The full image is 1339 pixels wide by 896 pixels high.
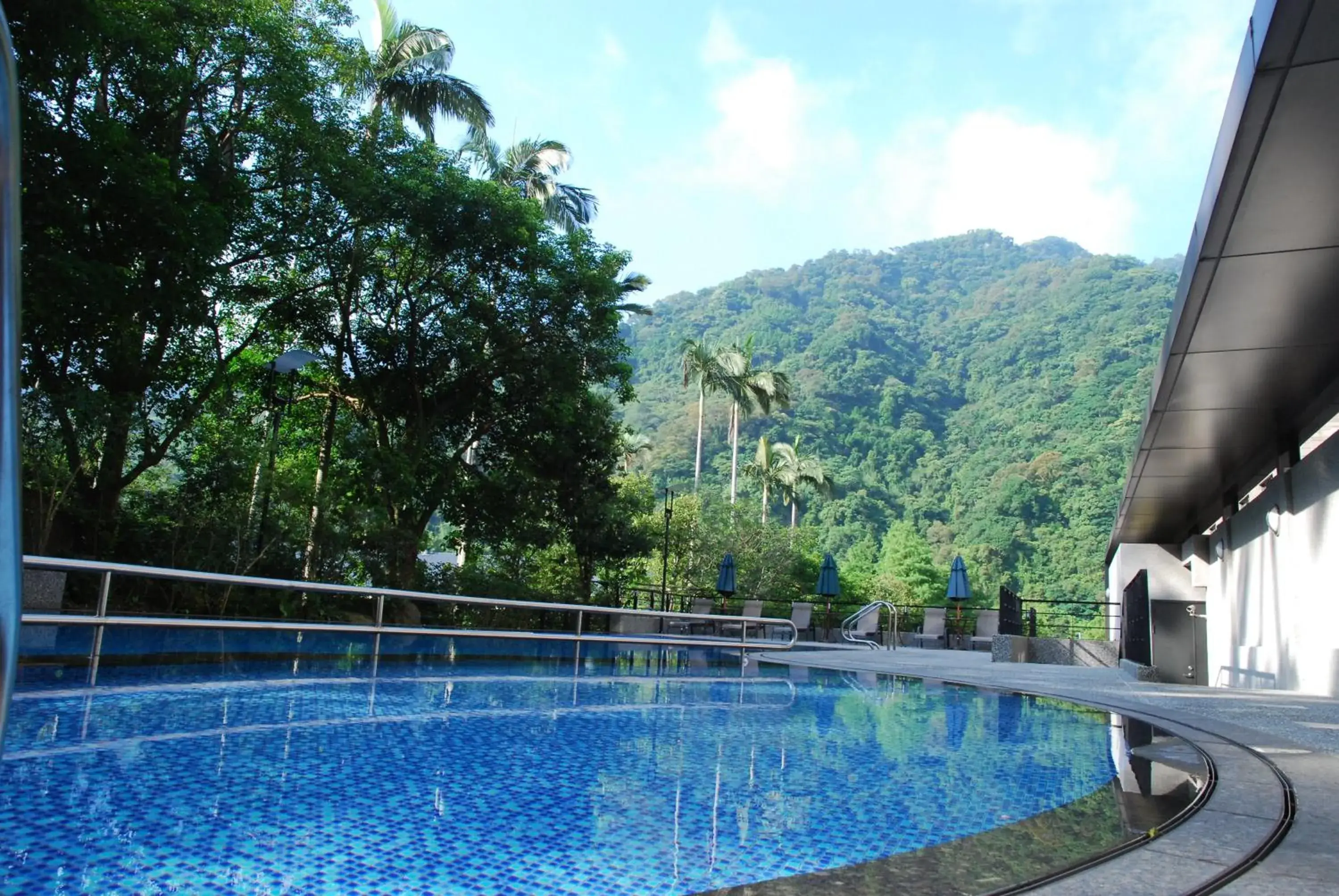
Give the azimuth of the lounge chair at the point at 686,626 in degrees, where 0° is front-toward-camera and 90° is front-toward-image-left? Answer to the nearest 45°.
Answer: approximately 45°

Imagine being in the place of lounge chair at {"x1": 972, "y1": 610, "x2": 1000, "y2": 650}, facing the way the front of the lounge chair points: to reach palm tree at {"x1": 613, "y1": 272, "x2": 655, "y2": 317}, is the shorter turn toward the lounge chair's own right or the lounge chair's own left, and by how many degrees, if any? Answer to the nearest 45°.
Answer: approximately 90° to the lounge chair's own right

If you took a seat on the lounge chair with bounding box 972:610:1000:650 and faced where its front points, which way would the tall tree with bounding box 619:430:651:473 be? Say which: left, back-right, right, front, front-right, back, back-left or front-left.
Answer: back-right

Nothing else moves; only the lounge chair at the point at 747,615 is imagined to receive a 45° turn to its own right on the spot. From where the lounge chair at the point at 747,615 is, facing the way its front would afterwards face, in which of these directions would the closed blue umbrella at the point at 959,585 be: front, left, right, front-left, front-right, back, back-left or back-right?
back

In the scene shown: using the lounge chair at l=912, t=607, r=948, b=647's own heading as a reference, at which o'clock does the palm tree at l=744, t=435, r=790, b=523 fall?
The palm tree is roughly at 4 o'clock from the lounge chair.

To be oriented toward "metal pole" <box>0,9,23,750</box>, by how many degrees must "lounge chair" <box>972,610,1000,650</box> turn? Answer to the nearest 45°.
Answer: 0° — it already faces it

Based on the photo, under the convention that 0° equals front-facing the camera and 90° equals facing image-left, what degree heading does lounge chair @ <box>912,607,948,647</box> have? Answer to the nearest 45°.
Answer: approximately 45°
